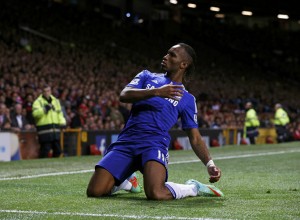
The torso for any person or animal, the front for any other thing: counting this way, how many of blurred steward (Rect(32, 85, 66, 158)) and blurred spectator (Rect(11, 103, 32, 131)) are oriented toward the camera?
2

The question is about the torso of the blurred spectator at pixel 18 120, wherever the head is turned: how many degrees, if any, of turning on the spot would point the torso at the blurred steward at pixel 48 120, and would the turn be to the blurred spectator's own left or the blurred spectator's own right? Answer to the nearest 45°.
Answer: approximately 45° to the blurred spectator's own left

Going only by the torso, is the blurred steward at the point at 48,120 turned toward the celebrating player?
yes

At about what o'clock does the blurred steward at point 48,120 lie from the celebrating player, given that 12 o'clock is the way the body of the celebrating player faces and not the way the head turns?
The blurred steward is roughly at 4 o'clock from the celebrating player.

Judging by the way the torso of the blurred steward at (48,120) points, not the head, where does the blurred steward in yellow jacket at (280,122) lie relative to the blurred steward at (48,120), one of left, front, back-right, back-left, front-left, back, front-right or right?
back-left

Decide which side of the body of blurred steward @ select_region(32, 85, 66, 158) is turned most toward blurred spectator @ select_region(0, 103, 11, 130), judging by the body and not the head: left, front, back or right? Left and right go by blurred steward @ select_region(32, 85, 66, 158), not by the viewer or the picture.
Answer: right

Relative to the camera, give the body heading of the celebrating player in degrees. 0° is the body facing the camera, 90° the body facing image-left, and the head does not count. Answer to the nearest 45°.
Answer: approximately 45°

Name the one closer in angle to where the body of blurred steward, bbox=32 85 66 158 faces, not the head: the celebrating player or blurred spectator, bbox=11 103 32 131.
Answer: the celebrating player

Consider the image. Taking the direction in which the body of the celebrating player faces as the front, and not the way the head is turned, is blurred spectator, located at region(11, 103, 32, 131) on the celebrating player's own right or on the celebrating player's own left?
on the celebrating player's own right

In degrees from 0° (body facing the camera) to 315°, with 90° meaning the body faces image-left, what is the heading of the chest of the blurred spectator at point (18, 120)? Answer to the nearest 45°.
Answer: approximately 0°
